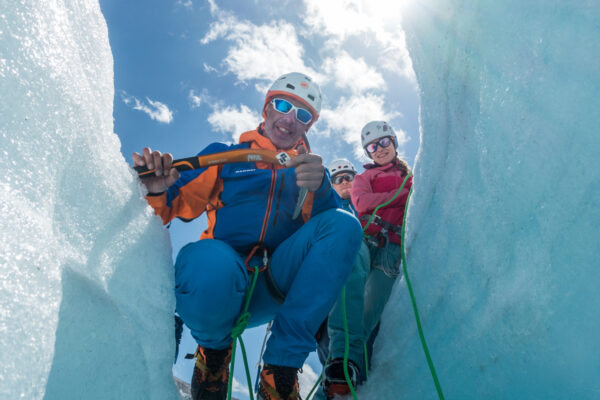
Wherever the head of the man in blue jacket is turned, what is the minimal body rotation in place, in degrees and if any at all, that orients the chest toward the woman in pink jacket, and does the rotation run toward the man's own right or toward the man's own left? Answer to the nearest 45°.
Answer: approximately 135° to the man's own left

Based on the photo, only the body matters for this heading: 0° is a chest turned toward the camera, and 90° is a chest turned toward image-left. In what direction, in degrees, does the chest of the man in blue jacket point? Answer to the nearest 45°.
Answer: approximately 0°
